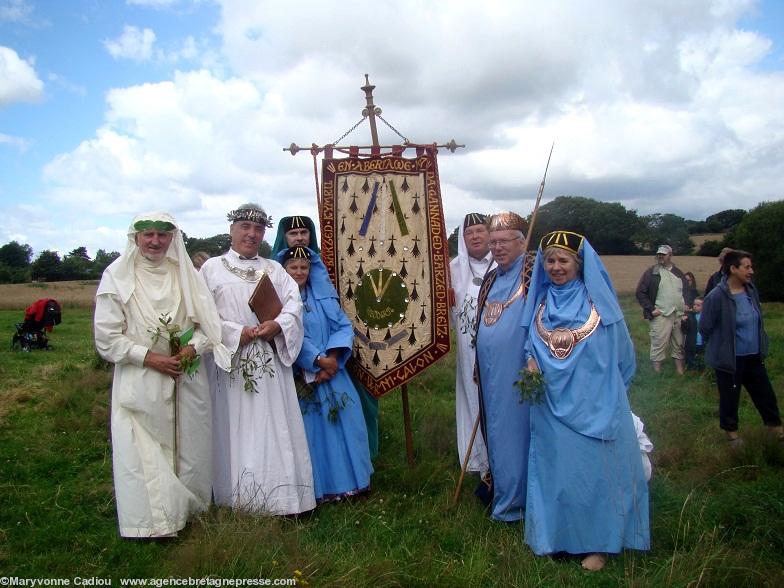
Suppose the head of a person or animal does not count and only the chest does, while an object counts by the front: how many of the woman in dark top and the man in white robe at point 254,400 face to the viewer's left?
0

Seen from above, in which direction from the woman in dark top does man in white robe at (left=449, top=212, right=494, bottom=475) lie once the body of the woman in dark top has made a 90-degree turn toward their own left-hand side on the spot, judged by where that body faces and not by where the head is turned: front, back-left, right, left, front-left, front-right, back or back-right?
back

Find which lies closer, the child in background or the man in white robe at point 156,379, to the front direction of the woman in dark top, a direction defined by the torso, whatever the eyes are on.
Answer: the man in white robe

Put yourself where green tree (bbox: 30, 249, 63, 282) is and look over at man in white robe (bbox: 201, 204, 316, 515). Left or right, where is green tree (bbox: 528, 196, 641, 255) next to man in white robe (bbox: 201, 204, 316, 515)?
left

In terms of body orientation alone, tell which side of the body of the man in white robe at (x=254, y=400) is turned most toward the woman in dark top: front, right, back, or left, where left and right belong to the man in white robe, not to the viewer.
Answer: left

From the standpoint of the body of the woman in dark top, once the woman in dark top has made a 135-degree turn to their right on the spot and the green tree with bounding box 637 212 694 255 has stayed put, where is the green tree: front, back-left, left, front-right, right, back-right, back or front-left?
right

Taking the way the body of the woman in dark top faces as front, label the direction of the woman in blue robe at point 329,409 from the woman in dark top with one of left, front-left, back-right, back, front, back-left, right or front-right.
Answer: right

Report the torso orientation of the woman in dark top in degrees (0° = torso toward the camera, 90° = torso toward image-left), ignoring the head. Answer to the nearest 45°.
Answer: approximately 315°

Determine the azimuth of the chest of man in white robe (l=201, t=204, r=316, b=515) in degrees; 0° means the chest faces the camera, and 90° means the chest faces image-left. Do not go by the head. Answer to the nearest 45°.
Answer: approximately 0°

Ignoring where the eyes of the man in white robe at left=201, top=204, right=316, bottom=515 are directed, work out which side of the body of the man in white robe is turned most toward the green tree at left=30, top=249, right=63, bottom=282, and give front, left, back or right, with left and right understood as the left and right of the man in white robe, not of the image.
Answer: back
